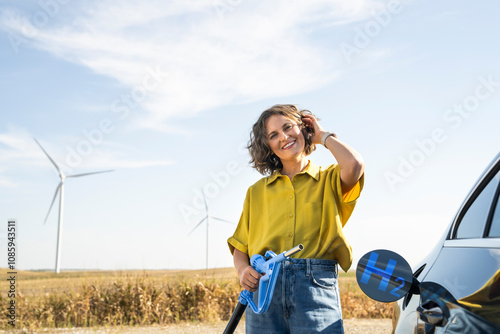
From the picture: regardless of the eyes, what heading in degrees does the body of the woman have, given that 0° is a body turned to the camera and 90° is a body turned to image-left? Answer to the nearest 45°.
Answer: approximately 0°
